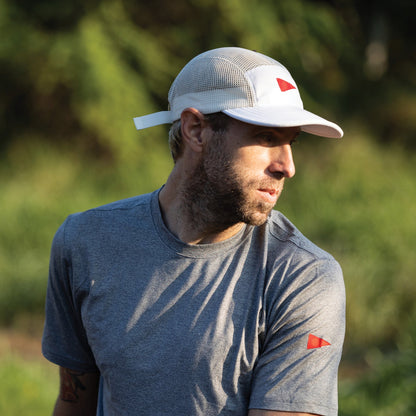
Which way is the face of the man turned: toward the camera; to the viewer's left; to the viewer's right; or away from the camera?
to the viewer's right

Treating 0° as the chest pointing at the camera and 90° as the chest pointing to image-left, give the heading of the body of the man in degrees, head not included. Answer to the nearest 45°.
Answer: approximately 0°
